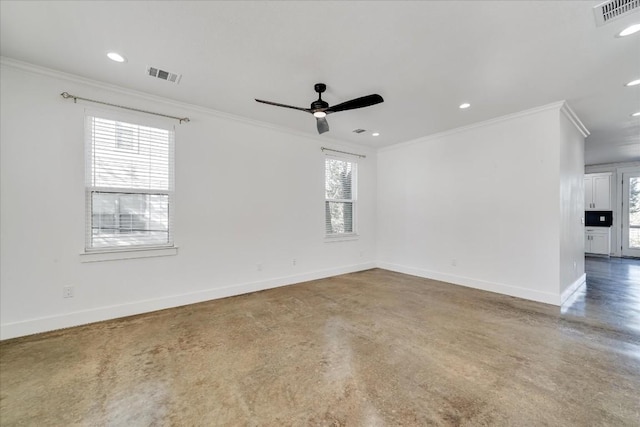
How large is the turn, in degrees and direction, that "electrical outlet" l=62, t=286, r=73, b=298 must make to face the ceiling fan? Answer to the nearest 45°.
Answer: approximately 45° to its left

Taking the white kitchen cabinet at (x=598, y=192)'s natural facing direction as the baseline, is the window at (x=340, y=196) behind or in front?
in front

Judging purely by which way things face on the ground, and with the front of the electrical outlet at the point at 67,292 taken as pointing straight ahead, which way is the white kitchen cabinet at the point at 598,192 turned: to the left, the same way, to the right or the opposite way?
to the right

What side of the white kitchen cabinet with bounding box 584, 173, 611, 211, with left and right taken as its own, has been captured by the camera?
front

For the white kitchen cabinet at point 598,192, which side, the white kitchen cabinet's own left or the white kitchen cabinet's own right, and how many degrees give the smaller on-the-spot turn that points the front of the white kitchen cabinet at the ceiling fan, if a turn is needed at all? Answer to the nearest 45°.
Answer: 0° — it already faces it

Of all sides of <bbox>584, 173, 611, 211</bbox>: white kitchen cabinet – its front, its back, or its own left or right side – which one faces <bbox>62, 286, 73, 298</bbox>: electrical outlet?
front

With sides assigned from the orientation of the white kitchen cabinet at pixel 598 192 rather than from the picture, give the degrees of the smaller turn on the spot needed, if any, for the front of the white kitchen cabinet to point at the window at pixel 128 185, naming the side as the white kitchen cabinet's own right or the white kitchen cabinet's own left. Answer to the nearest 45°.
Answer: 0° — it already faces it
